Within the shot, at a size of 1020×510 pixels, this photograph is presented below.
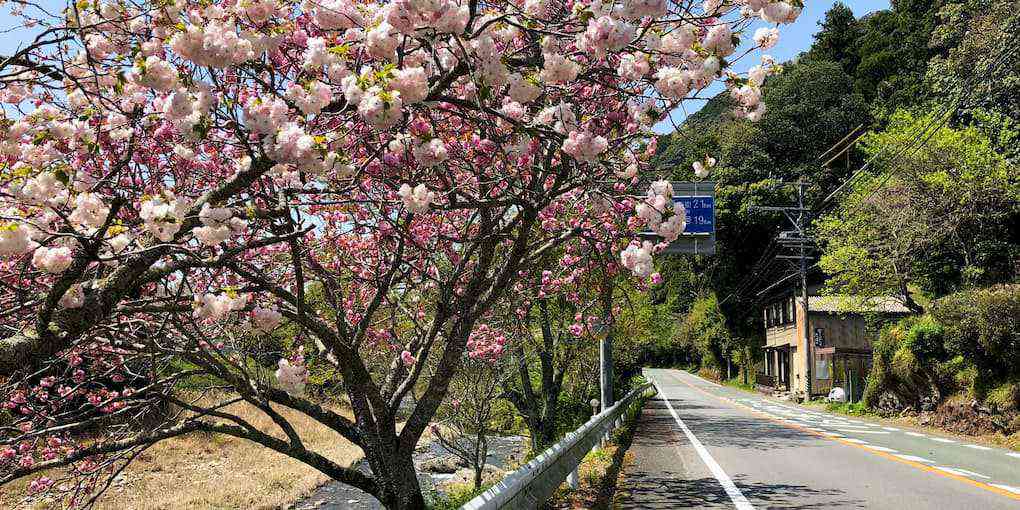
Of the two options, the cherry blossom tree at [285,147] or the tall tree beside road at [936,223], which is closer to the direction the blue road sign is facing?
the cherry blossom tree

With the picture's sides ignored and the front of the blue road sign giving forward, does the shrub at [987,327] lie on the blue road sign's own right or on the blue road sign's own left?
on the blue road sign's own left

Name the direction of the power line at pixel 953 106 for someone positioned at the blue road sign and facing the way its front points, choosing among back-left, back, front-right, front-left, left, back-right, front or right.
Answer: back-left

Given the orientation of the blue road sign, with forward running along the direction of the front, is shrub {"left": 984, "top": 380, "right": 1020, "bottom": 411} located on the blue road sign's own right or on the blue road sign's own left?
on the blue road sign's own left

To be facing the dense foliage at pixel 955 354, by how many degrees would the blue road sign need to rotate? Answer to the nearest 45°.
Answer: approximately 135° to its left

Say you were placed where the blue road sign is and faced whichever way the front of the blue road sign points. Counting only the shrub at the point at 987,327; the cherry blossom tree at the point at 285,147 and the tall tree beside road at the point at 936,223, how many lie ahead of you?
1

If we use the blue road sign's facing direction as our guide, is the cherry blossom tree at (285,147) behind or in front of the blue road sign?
in front

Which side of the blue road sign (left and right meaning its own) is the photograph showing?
front
